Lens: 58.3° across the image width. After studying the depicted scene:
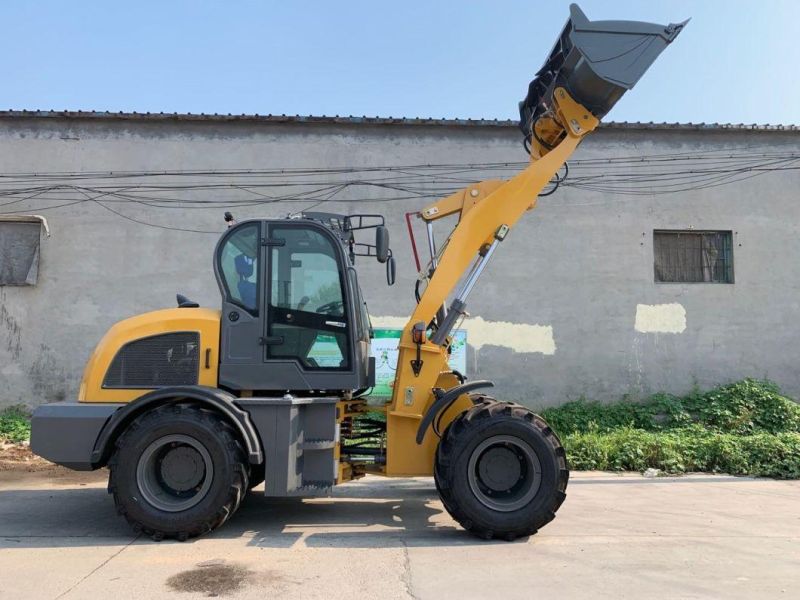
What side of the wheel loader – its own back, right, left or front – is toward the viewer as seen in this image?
right

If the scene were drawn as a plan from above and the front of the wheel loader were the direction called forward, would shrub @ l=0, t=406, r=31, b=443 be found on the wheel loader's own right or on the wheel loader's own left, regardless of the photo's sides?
on the wheel loader's own left
